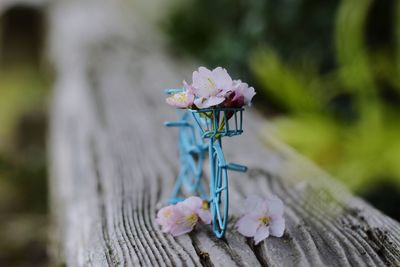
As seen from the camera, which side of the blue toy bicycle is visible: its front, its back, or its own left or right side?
front
